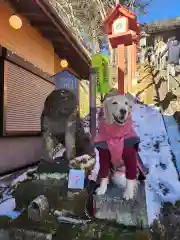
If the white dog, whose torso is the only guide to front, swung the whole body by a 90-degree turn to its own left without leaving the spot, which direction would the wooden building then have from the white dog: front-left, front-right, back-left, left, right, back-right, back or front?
back-left

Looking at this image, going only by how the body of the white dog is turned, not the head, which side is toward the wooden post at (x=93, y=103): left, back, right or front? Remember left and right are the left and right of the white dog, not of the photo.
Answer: back

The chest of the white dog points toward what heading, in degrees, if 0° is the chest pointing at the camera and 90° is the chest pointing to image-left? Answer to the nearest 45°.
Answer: approximately 0°
